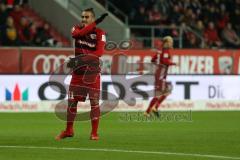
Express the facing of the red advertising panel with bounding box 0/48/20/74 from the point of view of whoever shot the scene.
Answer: facing the viewer

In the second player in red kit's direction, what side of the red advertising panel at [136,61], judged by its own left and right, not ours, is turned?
front

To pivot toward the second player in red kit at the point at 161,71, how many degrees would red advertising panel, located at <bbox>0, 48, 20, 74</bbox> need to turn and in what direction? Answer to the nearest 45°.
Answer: approximately 45° to its left

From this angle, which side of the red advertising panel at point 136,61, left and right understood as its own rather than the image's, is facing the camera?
front

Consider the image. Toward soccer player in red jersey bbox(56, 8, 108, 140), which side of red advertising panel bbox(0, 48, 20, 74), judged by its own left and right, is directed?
front

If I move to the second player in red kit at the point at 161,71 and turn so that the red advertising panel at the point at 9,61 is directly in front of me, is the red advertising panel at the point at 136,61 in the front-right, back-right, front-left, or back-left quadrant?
front-right

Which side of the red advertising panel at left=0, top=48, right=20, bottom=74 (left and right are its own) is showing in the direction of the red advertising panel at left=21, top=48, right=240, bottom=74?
left

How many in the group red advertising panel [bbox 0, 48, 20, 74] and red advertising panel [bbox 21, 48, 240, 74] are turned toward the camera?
2

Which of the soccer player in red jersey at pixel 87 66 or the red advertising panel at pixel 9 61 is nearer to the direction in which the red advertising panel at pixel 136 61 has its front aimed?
the soccer player in red jersey

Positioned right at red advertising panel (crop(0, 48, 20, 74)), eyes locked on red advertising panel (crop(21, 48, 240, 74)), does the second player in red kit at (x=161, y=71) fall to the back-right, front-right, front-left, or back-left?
front-right

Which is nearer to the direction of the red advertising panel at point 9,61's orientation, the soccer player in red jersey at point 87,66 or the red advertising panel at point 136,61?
the soccer player in red jersey

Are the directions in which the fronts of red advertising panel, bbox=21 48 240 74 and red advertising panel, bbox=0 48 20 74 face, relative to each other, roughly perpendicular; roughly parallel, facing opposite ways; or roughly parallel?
roughly parallel
